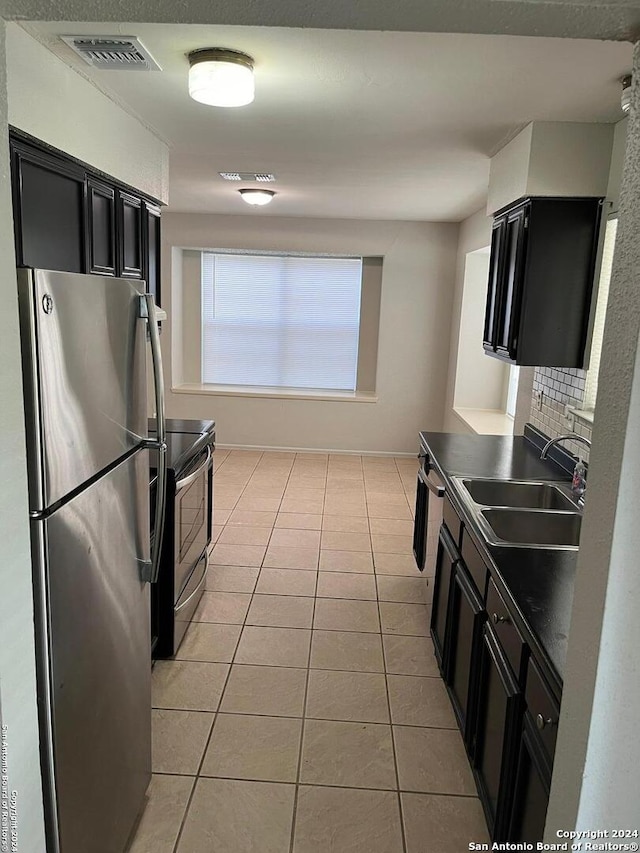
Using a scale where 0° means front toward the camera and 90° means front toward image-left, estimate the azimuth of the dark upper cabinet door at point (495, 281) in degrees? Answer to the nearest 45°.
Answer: approximately 90°

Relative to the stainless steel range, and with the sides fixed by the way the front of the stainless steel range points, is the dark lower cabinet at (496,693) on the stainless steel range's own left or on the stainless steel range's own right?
on the stainless steel range's own right

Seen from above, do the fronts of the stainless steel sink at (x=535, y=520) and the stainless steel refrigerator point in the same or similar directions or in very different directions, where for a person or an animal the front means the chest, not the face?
very different directions

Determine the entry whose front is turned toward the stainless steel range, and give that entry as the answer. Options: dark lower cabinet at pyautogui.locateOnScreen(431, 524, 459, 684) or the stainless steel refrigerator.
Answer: the dark lower cabinet

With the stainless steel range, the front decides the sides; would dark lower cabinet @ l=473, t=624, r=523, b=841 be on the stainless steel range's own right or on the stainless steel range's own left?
on the stainless steel range's own right

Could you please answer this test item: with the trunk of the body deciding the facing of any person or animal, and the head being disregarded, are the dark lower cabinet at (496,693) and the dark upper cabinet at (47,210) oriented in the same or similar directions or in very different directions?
very different directions

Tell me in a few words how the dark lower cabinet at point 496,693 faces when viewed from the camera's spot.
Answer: facing to the left of the viewer

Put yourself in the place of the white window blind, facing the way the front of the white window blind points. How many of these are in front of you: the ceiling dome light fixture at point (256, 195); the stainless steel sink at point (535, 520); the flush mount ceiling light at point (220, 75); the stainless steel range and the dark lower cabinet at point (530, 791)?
5

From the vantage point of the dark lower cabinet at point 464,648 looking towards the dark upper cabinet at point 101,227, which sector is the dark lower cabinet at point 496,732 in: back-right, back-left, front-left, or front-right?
back-left

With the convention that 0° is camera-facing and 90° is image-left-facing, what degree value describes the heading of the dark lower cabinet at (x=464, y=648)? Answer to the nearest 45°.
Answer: approximately 90°

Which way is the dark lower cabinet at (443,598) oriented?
to the viewer's left

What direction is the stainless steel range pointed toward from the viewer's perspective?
to the viewer's right

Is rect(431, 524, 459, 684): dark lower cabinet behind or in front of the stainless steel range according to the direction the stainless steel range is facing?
in front
